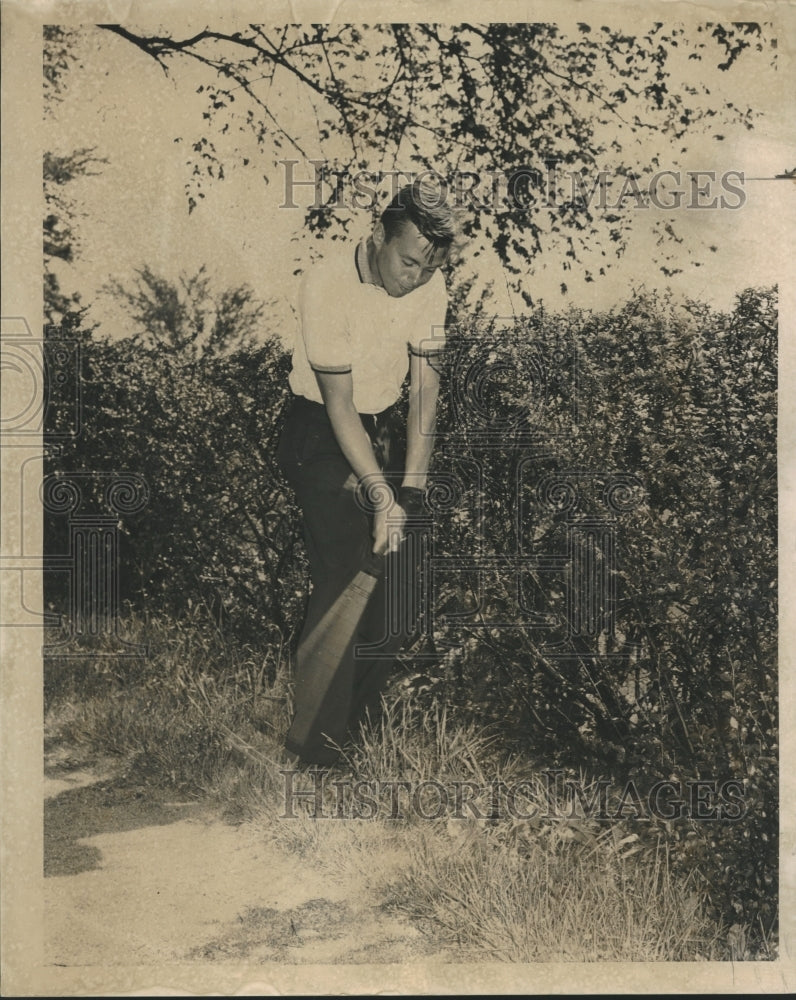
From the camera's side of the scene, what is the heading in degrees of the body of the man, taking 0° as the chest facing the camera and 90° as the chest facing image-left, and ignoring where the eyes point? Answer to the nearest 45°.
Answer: approximately 315°
